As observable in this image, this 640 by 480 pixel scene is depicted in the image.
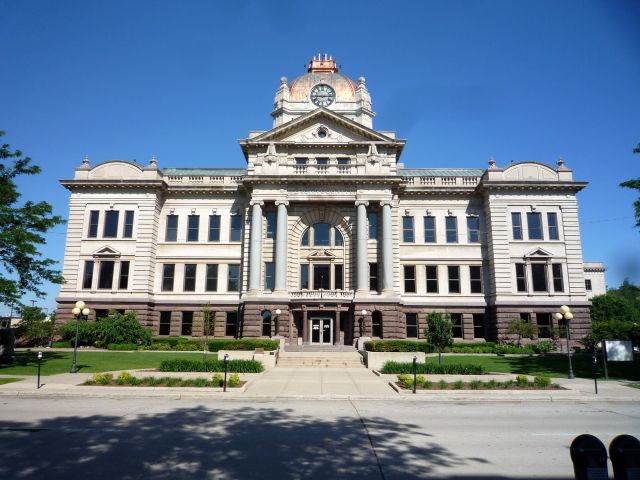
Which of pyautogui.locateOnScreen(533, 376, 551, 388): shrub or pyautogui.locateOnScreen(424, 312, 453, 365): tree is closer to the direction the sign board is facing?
the shrub

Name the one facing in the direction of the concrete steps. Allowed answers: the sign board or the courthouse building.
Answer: the courthouse building

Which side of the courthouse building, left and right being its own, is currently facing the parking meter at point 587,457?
front

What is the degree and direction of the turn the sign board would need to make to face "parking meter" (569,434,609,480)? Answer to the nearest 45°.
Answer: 0° — it already faces it

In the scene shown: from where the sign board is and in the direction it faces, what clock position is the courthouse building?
The courthouse building is roughly at 4 o'clock from the sign board.

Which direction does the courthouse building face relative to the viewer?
toward the camera

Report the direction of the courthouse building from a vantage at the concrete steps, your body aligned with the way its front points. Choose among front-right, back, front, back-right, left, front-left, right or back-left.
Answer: back

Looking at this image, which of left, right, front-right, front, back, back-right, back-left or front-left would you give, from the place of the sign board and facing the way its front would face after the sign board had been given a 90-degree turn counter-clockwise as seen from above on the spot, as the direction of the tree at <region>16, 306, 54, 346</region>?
back

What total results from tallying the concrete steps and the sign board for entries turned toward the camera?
2

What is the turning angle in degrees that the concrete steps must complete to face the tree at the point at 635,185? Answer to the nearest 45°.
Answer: approximately 45° to its left

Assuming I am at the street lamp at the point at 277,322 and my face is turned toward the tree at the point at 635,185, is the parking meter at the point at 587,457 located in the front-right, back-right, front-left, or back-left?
front-right

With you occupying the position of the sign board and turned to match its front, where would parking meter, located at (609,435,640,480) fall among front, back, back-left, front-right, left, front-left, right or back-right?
front

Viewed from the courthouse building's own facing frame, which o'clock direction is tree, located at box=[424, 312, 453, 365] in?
The tree is roughly at 11 o'clock from the courthouse building.

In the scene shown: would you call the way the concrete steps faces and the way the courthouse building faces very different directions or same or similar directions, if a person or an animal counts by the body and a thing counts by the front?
same or similar directions

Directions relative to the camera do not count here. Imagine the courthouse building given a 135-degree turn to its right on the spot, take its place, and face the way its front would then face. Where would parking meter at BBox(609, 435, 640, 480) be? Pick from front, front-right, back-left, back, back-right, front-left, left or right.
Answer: back-left

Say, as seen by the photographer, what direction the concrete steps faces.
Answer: facing the viewer

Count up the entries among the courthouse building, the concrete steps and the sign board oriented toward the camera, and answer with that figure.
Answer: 3
